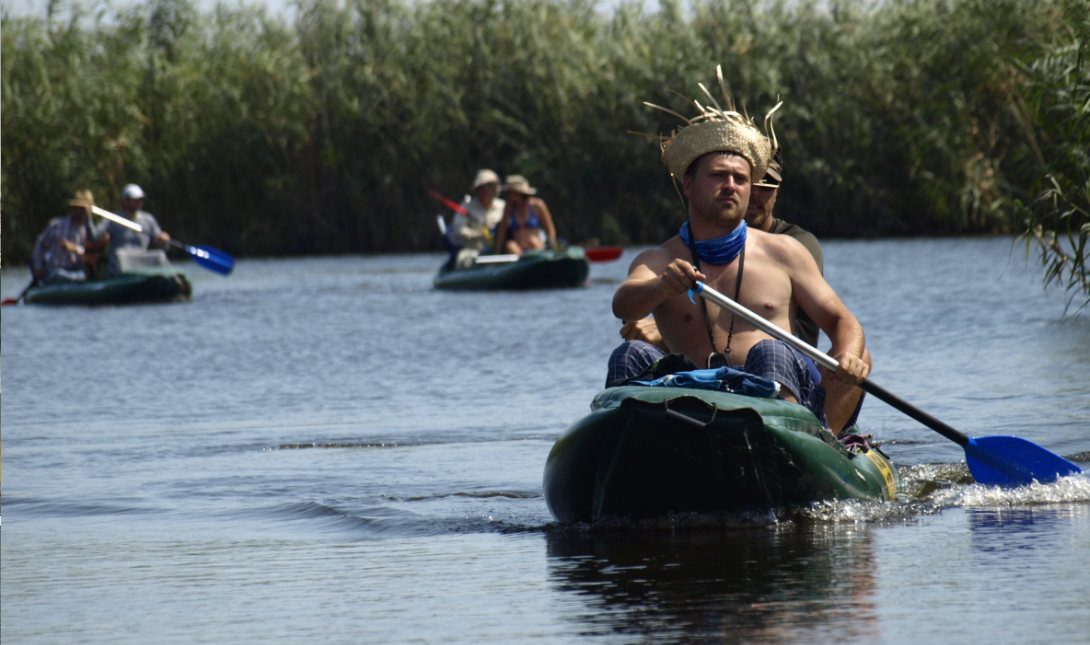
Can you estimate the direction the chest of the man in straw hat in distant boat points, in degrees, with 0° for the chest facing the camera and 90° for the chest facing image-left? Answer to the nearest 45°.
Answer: approximately 315°

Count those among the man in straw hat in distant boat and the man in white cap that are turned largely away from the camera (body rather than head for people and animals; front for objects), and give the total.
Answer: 0

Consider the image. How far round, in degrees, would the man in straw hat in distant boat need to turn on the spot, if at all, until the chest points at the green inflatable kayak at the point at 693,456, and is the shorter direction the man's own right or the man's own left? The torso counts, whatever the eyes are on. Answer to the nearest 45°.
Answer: approximately 45° to the man's own right

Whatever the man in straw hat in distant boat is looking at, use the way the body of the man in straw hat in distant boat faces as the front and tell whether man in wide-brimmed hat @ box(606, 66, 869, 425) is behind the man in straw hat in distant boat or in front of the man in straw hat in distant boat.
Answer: in front

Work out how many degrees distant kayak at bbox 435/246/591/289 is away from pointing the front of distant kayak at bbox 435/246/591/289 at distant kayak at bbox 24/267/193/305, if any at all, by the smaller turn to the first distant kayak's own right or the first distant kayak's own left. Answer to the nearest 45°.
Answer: approximately 135° to the first distant kayak's own right

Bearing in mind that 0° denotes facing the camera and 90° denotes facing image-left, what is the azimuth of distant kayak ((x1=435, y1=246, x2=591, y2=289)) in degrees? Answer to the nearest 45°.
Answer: approximately 315°
